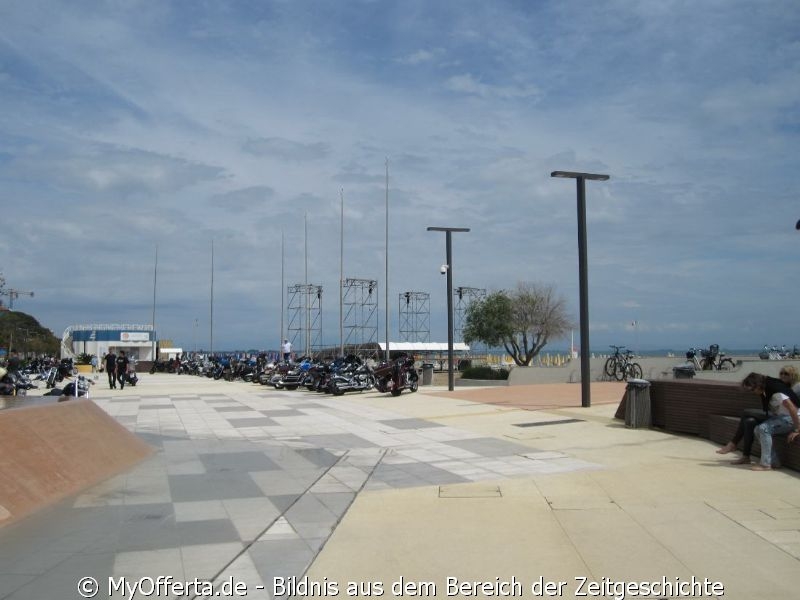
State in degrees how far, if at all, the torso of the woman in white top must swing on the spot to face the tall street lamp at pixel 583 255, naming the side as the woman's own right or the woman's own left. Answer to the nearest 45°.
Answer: approximately 45° to the woman's own right

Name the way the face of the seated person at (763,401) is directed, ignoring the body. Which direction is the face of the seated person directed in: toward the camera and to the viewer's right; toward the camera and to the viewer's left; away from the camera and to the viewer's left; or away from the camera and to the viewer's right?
toward the camera and to the viewer's left

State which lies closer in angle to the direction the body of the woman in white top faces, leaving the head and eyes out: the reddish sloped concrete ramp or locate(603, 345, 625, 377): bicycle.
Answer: the reddish sloped concrete ramp

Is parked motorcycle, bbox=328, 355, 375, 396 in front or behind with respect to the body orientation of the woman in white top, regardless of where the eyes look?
in front

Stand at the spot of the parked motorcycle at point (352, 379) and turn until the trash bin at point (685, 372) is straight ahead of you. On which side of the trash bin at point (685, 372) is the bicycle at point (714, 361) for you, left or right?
left

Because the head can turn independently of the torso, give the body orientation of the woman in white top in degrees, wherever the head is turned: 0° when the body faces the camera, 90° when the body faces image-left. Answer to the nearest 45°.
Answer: approximately 90°

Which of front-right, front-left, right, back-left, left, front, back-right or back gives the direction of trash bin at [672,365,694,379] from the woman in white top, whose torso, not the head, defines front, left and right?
right

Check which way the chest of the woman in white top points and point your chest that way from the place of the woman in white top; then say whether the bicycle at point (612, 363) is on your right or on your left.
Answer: on your right

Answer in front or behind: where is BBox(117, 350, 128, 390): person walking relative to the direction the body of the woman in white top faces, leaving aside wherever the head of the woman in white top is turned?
in front

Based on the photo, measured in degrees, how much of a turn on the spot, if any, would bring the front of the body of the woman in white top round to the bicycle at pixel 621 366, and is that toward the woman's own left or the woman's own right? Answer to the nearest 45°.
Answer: approximately 90° to the woman's own right

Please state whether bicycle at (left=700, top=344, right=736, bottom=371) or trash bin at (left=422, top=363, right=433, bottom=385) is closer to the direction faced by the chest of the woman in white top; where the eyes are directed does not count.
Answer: the trash bin
